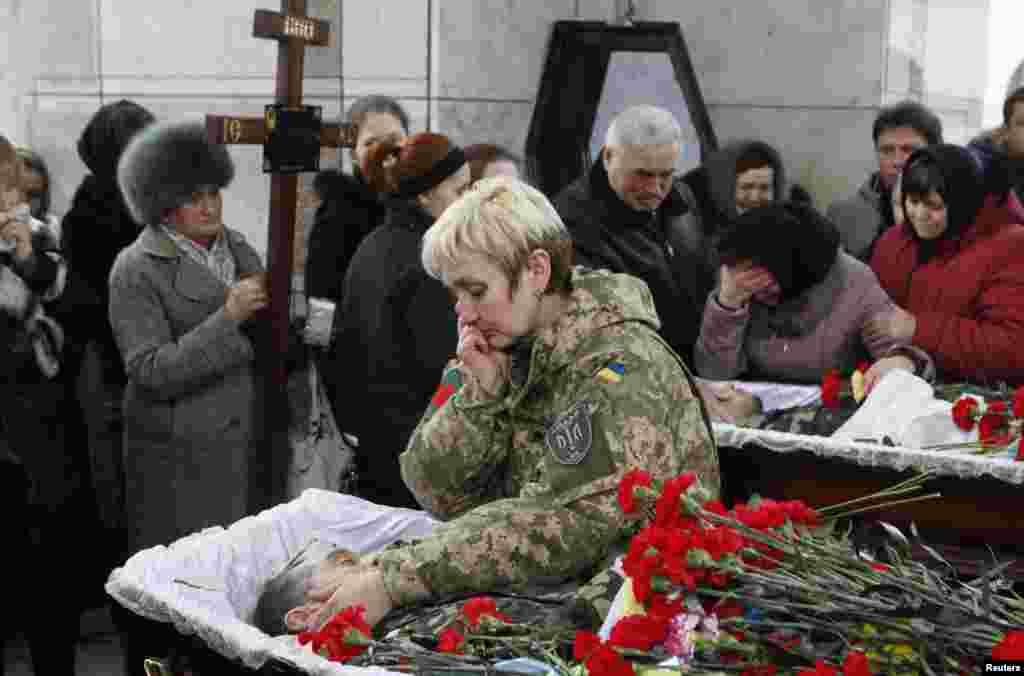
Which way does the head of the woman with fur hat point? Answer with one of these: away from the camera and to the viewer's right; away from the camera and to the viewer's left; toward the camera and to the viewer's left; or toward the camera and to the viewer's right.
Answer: toward the camera and to the viewer's right

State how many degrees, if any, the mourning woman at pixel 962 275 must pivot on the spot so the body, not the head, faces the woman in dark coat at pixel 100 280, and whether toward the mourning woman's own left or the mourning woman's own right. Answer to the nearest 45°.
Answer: approximately 45° to the mourning woman's own right

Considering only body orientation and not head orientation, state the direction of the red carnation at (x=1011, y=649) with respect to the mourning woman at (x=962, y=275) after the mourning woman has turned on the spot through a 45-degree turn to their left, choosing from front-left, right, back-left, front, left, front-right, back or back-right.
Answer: front

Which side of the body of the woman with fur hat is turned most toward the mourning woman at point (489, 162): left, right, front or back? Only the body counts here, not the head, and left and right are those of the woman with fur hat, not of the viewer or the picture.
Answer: left

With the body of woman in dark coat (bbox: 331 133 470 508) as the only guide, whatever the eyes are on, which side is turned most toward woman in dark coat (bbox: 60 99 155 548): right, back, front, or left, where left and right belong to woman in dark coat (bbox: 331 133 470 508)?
back

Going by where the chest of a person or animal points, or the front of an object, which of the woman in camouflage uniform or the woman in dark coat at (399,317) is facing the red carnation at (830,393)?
the woman in dark coat

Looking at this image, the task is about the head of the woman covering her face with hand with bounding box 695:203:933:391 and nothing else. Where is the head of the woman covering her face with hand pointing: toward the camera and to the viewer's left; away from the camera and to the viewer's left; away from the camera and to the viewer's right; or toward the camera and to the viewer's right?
toward the camera and to the viewer's left

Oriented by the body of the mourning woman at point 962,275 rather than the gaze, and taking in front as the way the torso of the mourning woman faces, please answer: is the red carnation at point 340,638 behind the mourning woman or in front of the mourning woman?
in front

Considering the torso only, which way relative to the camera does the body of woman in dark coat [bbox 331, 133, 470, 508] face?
to the viewer's right

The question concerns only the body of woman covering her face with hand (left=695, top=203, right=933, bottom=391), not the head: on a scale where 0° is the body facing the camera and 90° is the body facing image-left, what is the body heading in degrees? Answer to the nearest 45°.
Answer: approximately 45°

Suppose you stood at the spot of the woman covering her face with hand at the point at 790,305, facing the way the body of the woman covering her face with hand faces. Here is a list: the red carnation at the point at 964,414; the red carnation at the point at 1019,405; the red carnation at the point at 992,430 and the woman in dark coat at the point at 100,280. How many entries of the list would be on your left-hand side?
3

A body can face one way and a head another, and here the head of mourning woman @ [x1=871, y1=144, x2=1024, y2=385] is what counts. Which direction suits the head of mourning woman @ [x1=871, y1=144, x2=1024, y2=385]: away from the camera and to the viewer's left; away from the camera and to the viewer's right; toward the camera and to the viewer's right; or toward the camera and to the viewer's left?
toward the camera and to the viewer's left

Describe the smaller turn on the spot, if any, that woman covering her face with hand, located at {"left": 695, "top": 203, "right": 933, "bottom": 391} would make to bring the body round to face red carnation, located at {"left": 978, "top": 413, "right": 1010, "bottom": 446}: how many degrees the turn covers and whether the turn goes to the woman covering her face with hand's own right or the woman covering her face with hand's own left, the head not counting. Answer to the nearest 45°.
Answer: approximately 90° to the woman covering her face with hand's own left

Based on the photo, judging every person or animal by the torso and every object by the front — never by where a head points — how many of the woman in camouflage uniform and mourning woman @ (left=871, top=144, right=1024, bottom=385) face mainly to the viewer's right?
0

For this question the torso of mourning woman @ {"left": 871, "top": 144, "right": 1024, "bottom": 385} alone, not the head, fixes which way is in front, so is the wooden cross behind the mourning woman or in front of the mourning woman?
in front
